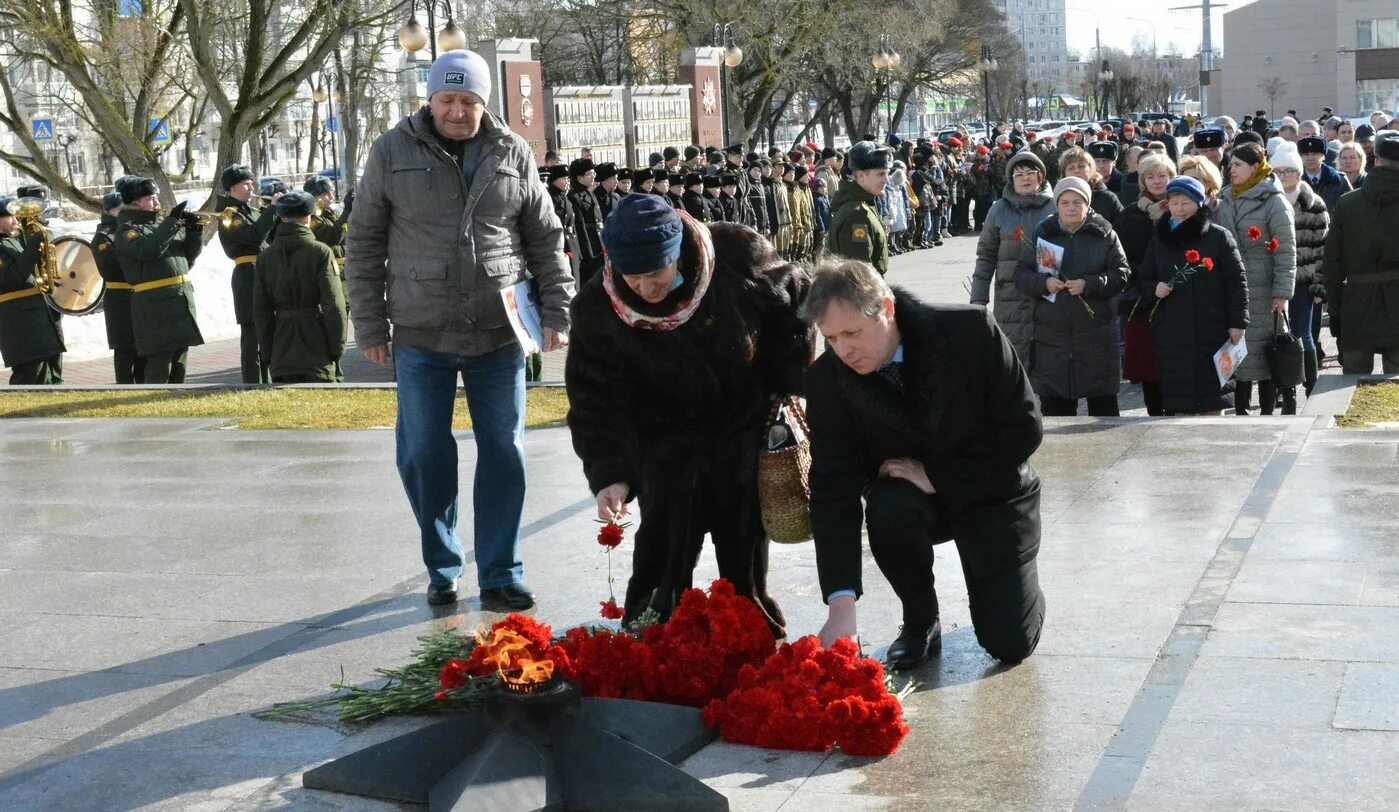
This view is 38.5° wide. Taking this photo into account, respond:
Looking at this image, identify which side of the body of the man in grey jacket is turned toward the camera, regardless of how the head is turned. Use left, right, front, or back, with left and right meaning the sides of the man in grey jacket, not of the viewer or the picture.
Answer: front

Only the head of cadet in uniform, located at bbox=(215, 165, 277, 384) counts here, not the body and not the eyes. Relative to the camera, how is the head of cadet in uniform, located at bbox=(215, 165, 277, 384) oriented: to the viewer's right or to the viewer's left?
to the viewer's right

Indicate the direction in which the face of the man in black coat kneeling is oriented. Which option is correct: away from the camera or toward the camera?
toward the camera

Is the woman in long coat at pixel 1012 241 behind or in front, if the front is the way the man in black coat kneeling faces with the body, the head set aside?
behind

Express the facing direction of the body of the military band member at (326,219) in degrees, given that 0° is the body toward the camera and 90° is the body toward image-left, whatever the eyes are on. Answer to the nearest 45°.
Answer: approximately 270°

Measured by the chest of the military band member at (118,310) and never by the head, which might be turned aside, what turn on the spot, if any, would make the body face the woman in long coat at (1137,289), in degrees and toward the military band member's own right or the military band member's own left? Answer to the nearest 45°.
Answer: approximately 45° to the military band member's own right

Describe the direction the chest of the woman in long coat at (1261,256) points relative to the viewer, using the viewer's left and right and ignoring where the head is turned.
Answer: facing the viewer and to the left of the viewer

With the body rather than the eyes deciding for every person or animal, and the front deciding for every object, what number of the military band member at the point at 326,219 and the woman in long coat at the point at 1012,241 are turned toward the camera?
1

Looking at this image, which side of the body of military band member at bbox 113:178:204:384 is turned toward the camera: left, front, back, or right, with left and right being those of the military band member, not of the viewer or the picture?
right

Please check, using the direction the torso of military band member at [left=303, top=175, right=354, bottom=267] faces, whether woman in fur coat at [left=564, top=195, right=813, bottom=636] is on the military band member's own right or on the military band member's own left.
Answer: on the military band member's own right

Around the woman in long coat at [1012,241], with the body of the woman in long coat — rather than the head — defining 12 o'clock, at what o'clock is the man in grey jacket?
The man in grey jacket is roughly at 1 o'clock from the woman in long coat.

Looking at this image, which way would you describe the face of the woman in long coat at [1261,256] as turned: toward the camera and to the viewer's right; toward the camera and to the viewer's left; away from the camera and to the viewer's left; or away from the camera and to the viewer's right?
toward the camera and to the viewer's left

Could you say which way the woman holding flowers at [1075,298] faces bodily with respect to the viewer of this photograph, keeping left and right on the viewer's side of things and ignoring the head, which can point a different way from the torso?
facing the viewer

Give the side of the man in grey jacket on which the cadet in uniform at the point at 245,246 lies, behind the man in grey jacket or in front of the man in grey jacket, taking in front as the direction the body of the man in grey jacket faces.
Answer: behind

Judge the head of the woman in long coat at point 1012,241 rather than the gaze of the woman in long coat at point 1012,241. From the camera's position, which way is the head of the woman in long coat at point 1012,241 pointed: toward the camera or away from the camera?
toward the camera
